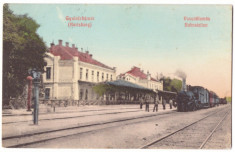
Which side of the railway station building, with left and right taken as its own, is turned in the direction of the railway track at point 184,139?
front

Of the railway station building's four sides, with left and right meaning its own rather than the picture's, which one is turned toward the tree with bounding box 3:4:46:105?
right

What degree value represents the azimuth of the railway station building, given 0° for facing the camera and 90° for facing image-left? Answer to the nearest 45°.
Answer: approximately 315°
